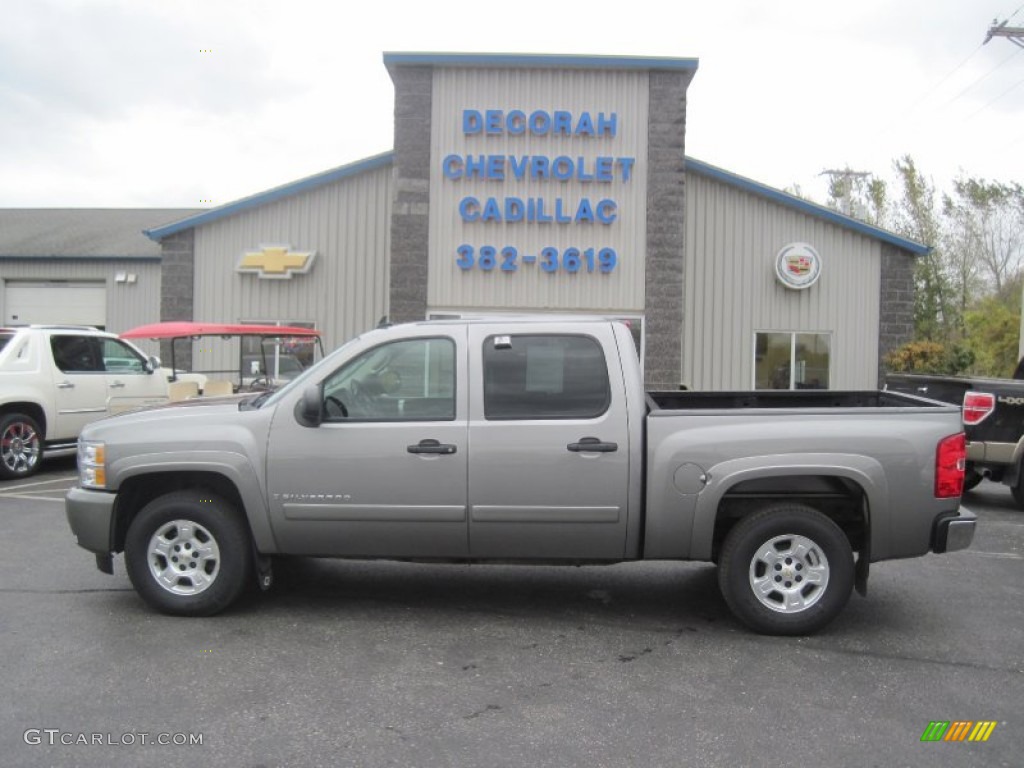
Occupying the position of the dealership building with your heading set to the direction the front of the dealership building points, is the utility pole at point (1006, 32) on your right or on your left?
on your left

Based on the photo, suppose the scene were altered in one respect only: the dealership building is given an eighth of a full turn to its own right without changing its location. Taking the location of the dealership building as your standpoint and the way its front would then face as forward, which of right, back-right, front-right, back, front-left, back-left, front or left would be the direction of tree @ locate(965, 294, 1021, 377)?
back

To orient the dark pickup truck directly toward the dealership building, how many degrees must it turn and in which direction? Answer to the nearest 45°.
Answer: approximately 90° to its left

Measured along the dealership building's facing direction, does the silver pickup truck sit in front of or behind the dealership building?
in front

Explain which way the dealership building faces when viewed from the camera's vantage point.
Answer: facing the viewer

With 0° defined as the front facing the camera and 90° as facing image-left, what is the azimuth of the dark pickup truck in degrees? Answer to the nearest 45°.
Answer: approximately 225°

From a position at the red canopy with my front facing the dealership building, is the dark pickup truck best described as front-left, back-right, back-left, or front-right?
front-right

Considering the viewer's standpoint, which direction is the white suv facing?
facing away from the viewer and to the right of the viewer

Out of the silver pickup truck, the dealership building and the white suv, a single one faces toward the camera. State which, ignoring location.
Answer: the dealership building

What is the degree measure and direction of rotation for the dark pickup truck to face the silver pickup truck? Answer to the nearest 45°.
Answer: approximately 180°

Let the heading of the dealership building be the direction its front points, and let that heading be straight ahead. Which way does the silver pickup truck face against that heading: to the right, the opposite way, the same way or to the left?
to the right

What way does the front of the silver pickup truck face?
to the viewer's left

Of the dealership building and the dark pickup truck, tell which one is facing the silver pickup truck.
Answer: the dealership building
